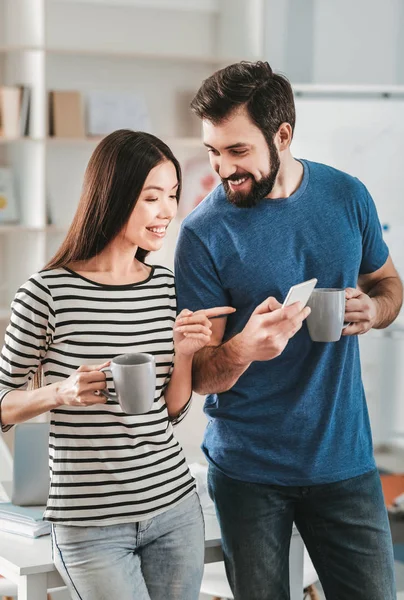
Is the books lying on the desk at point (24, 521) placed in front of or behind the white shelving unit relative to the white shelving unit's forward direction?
in front

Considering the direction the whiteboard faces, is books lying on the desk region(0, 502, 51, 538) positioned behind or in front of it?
in front

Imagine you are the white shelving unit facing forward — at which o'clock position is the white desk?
The white desk is roughly at 12 o'clock from the white shelving unit.

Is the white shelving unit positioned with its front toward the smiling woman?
yes

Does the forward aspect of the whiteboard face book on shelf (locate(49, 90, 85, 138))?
no

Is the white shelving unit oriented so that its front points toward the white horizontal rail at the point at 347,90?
no

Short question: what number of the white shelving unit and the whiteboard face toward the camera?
2

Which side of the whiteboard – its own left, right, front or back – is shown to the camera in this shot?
front

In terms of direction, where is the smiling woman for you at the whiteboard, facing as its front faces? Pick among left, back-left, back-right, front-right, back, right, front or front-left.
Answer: front

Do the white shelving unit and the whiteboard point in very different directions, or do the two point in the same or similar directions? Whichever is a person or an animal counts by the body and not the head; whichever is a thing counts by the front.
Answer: same or similar directions

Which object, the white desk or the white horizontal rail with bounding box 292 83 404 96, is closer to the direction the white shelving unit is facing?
the white desk

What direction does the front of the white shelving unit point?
toward the camera

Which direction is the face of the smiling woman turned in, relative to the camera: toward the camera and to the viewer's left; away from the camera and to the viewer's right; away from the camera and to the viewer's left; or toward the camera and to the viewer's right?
toward the camera and to the viewer's right

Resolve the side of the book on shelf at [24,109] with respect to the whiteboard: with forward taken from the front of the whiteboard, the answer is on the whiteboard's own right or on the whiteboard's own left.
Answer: on the whiteboard's own right
